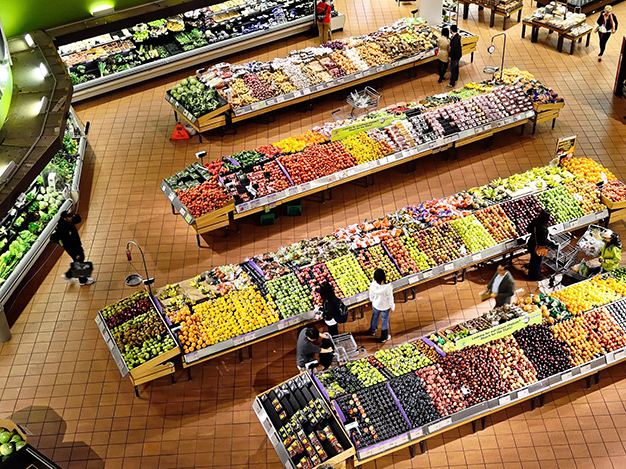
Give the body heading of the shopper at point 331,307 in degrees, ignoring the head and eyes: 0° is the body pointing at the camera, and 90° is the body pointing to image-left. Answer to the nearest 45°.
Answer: approximately 135°

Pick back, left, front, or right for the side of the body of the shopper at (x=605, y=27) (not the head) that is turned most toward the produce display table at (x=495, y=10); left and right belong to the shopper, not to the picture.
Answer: right

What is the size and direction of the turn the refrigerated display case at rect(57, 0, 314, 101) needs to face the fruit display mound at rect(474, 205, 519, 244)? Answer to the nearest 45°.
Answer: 0° — it already faces it

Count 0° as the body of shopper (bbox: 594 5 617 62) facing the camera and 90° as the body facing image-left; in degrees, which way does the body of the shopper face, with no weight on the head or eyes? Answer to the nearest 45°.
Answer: approximately 45°

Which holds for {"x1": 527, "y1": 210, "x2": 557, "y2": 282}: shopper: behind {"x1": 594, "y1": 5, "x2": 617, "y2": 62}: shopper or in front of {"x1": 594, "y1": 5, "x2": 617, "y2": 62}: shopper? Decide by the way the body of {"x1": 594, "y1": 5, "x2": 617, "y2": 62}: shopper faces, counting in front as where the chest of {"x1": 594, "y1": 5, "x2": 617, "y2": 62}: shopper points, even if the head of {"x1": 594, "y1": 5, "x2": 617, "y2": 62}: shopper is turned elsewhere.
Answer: in front

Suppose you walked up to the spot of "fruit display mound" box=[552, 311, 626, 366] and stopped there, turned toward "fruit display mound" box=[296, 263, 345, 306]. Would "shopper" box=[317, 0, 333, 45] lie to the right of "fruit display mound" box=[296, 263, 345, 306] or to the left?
right

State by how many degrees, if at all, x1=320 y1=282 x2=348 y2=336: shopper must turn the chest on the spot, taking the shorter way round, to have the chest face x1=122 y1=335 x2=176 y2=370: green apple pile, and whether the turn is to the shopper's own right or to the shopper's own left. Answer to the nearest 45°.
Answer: approximately 45° to the shopper's own left

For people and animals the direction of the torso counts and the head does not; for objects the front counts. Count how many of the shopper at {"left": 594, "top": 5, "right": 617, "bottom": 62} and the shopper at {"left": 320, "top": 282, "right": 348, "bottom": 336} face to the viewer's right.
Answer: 0

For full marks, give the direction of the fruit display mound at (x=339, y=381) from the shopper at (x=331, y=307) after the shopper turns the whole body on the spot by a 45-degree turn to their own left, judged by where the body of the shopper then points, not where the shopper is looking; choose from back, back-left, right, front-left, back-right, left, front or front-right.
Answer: left
